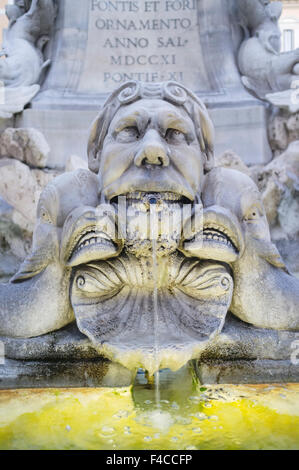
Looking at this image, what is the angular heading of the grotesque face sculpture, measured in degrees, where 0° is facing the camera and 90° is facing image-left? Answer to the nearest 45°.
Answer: approximately 0°

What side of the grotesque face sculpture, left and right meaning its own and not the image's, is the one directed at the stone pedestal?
back
